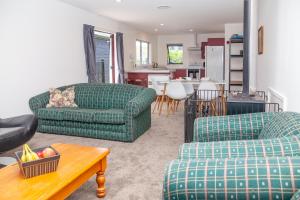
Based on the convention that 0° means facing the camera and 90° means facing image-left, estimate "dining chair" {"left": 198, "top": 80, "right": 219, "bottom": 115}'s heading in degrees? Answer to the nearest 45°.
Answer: approximately 180°

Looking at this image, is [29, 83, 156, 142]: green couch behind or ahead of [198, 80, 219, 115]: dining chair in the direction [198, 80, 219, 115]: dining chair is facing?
behind

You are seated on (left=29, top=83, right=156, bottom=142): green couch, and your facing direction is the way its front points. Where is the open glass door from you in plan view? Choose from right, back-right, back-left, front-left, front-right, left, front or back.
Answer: back-right

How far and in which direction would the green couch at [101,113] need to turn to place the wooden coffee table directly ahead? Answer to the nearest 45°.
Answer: approximately 45° to its left

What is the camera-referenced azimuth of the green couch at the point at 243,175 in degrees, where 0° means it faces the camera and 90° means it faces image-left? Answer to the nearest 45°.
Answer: approximately 90°

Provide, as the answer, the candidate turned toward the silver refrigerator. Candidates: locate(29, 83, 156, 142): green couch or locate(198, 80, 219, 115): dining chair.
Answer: the dining chair

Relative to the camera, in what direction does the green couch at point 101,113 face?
facing the viewer and to the left of the viewer

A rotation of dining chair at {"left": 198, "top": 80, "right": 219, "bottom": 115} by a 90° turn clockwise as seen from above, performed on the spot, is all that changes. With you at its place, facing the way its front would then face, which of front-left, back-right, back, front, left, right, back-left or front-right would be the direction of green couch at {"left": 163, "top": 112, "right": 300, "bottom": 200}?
right

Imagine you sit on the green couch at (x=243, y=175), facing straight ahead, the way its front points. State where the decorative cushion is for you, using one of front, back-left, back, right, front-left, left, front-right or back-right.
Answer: front-right

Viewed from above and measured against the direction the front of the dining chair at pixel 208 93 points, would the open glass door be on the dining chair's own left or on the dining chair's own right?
on the dining chair's own left

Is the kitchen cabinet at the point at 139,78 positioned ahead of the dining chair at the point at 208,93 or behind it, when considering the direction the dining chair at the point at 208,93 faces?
ahead

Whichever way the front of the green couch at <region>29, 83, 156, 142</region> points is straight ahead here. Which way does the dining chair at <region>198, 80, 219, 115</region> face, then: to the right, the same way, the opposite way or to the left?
the opposite way

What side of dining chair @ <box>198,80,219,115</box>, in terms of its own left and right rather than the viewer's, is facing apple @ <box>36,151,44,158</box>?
back

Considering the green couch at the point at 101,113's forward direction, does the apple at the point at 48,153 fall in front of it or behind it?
in front

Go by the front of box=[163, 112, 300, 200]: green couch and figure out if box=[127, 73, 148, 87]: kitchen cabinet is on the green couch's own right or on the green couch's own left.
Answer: on the green couch's own right
